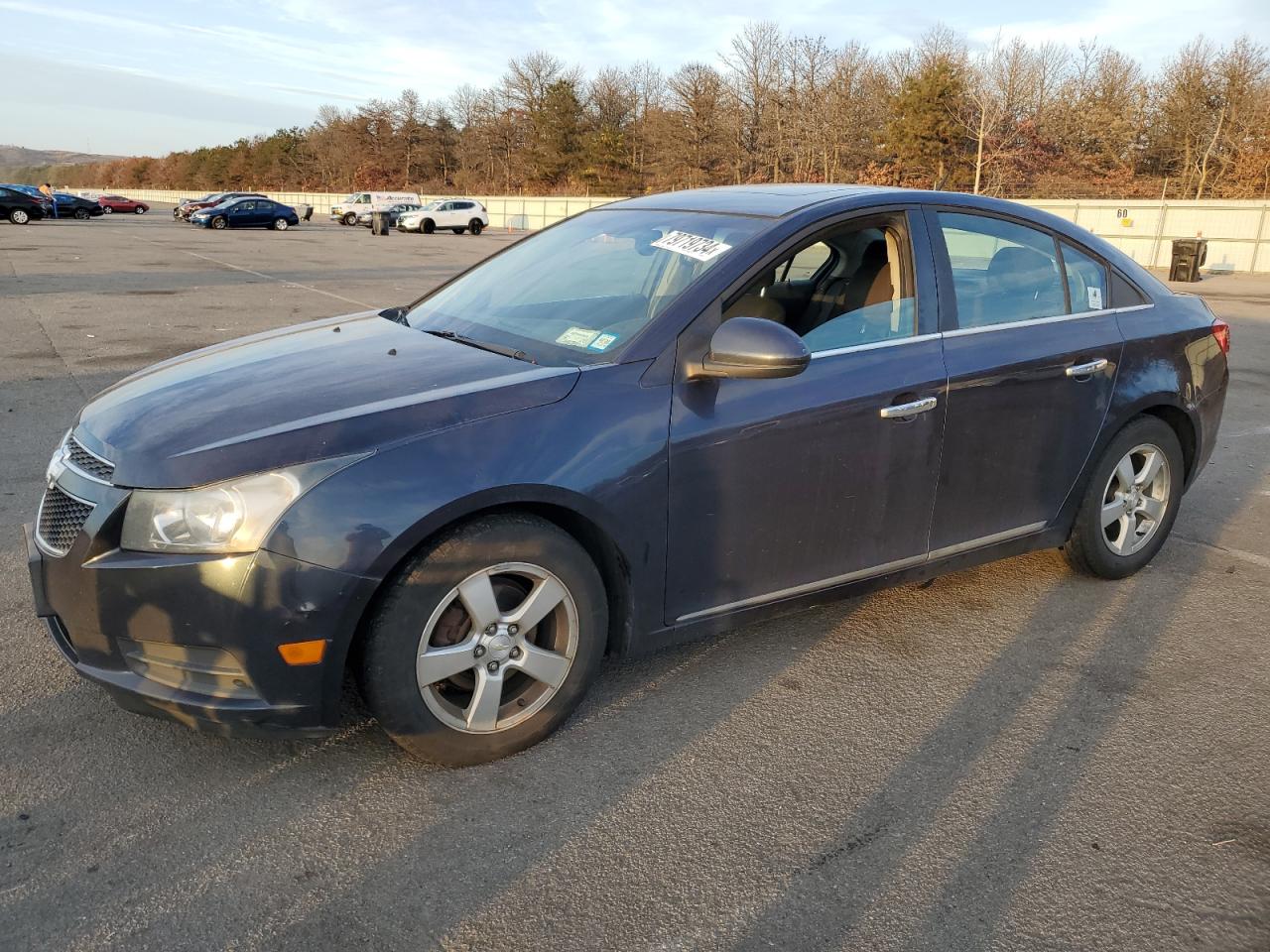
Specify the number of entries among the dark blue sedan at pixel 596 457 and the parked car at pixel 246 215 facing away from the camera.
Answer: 0

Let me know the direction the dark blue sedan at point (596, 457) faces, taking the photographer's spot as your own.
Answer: facing the viewer and to the left of the viewer

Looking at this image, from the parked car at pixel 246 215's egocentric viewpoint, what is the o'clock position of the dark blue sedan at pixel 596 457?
The dark blue sedan is roughly at 9 o'clock from the parked car.

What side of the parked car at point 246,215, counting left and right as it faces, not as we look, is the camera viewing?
left

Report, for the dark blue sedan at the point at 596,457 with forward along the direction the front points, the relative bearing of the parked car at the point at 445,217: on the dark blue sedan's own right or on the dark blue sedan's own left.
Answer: on the dark blue sedan's own right

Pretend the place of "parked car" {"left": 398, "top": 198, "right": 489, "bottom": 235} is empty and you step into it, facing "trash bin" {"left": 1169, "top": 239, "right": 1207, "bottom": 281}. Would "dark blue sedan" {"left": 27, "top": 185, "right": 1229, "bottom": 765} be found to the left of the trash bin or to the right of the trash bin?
right

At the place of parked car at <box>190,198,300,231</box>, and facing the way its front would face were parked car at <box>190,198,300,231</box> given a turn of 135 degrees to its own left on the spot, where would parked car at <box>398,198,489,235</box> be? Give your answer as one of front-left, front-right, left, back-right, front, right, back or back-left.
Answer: front-left

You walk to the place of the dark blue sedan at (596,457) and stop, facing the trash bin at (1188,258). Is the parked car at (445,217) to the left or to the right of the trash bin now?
left
